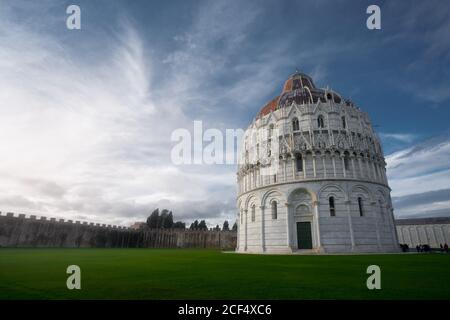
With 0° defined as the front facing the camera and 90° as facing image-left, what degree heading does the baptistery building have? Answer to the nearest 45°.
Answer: approximately 0°
